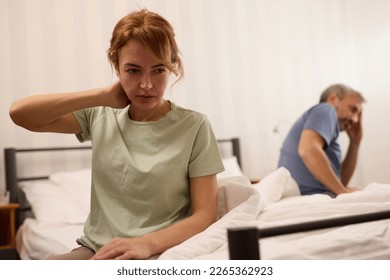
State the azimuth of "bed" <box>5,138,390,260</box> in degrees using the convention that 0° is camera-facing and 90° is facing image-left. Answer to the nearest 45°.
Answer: approximately 315°

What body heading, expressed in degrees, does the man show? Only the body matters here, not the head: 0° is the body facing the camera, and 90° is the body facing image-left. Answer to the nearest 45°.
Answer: approximately 270°

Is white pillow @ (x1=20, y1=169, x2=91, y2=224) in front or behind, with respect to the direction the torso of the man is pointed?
behind
